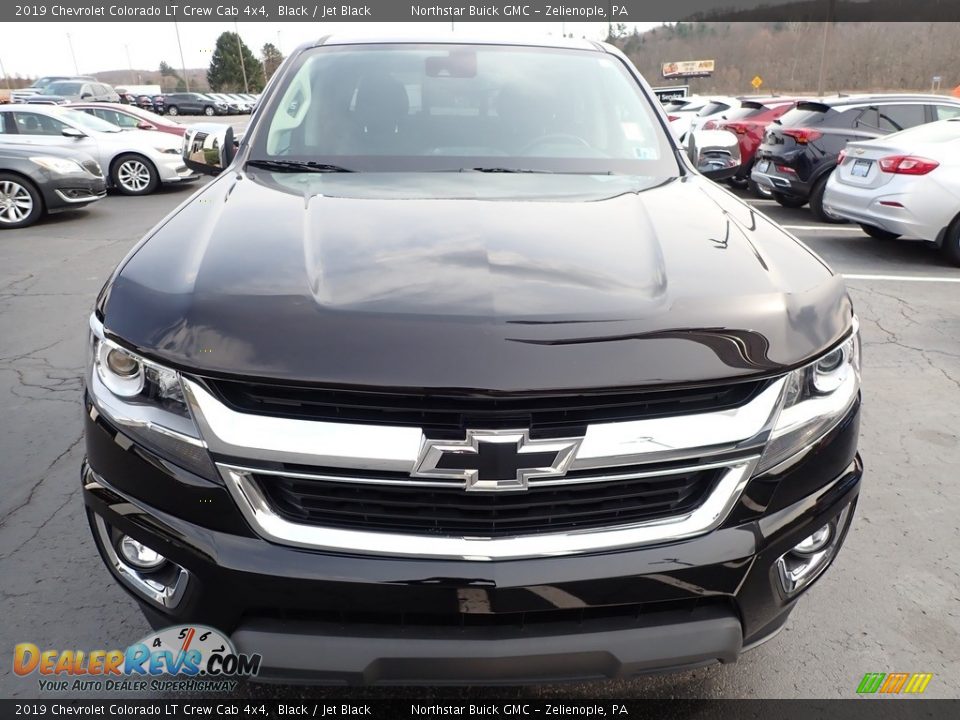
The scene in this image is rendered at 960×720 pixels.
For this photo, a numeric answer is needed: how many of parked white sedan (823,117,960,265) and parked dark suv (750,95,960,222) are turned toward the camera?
0

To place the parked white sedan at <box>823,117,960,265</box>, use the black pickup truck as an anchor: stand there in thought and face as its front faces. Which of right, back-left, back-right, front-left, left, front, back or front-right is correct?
back-left

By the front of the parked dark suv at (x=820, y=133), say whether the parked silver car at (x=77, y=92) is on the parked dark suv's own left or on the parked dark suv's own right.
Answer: on the parked dark suv's own left

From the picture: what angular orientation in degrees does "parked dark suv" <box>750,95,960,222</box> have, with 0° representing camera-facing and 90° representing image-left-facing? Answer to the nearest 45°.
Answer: approximately 225°

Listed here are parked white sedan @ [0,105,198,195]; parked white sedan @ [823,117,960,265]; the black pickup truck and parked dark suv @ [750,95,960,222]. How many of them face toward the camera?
1

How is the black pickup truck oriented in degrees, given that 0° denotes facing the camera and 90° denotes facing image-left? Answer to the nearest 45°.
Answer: approximately 0°

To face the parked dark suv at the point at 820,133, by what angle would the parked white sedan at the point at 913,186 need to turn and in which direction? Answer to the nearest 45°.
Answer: approximately 45° to its left

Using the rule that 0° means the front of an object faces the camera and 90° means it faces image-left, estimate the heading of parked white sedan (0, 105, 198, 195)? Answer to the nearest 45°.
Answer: approximately 270°

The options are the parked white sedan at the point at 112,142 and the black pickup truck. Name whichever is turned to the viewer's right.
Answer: the parked white sedan

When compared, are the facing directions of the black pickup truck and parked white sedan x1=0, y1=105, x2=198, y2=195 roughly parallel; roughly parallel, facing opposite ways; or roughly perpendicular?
roughly perpendicular

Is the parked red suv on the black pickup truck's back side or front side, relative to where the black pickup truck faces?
on the back side

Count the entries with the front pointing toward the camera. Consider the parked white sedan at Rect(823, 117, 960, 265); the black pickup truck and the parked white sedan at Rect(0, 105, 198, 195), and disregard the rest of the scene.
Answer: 1
